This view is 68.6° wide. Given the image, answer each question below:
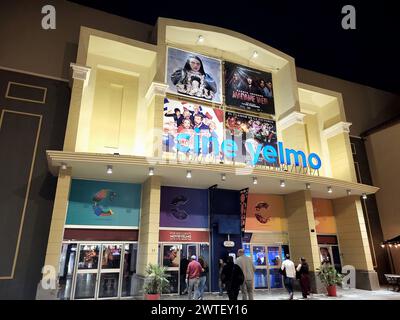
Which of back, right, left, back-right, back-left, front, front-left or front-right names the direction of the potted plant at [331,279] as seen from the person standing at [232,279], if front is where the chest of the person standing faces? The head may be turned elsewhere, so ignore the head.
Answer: front-right

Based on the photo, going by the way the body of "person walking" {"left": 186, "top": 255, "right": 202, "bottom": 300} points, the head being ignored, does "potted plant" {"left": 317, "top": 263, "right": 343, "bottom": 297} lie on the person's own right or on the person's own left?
on the person's own right

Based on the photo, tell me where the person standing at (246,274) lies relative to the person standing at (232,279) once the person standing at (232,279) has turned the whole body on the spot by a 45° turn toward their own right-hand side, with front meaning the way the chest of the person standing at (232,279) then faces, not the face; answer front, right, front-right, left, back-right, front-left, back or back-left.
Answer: front

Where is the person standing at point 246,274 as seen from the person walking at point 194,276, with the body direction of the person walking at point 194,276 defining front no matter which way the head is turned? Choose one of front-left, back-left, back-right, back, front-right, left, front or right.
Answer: back-right

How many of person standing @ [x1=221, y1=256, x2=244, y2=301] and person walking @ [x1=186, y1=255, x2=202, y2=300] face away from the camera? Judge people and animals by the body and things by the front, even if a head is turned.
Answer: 2

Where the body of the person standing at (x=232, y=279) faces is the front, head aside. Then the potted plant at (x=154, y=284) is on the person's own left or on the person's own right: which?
on the person's own left

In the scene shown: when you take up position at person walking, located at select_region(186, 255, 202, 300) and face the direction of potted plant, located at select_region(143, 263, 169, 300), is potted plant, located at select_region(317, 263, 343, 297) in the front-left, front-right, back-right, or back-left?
back-right

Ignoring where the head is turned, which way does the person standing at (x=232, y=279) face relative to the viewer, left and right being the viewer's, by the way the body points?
facing away from the viewer

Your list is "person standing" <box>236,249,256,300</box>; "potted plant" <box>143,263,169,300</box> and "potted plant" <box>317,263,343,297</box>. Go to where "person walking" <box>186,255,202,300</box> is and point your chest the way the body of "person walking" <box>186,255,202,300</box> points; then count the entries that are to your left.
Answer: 1

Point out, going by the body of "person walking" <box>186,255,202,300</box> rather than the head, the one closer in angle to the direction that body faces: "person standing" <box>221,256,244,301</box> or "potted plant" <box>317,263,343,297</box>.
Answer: the potted plant

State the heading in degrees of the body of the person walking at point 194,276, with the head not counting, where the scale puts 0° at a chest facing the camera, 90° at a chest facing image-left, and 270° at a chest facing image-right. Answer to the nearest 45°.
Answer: approximately 180°
